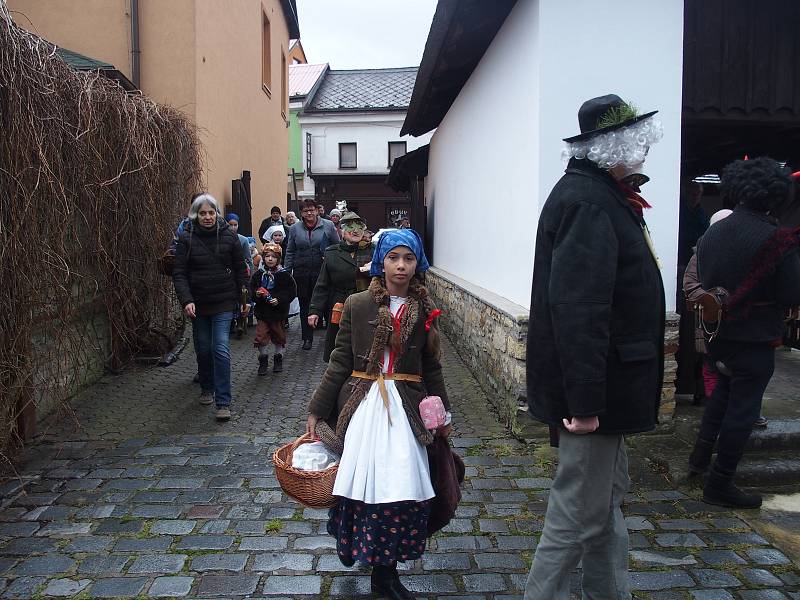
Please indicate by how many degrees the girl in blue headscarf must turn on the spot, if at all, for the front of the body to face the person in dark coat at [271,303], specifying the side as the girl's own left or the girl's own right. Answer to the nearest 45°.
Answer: approximately 180°

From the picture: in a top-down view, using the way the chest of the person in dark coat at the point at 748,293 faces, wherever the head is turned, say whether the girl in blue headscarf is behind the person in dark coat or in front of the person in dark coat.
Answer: behind

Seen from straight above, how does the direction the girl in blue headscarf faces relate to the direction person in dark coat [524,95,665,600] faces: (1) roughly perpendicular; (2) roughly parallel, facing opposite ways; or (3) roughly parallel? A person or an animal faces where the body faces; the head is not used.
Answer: roughly perpendicular

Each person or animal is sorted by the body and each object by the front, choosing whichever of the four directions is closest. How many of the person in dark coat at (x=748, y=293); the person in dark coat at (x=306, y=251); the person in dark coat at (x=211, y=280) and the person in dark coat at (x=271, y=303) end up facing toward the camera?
3

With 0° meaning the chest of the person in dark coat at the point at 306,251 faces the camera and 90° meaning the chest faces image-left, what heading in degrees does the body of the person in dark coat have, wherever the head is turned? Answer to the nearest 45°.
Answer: approximately 0°

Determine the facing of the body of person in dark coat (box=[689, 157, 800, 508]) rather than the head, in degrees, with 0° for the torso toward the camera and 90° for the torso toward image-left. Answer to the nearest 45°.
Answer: approximately 225°

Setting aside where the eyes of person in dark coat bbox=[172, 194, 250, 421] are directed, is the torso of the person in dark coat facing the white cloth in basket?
yes

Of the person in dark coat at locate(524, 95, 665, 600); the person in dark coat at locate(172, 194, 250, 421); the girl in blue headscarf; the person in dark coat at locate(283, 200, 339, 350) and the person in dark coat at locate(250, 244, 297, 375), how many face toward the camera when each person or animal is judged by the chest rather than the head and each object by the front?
4
